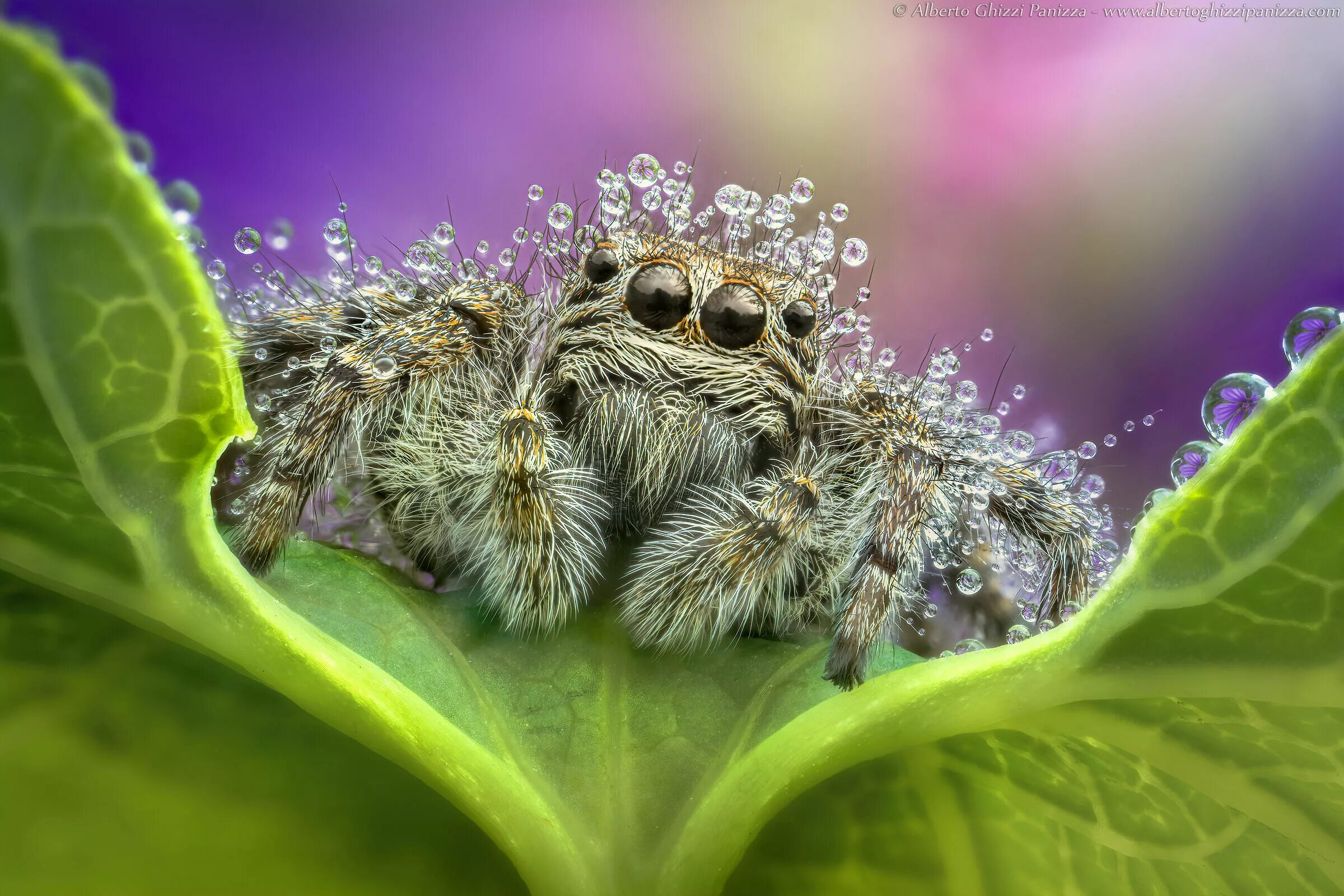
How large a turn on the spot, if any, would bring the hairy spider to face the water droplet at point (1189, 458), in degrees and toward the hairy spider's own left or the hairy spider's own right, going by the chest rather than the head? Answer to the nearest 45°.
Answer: approximately 45° to the hairy spider's own left

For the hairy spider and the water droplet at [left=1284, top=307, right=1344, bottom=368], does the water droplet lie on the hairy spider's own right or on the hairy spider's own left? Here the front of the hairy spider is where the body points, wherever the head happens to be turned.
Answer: on the hairy spider's own left

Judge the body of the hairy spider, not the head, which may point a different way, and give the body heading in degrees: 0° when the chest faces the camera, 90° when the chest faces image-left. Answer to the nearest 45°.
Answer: approximately 0°
